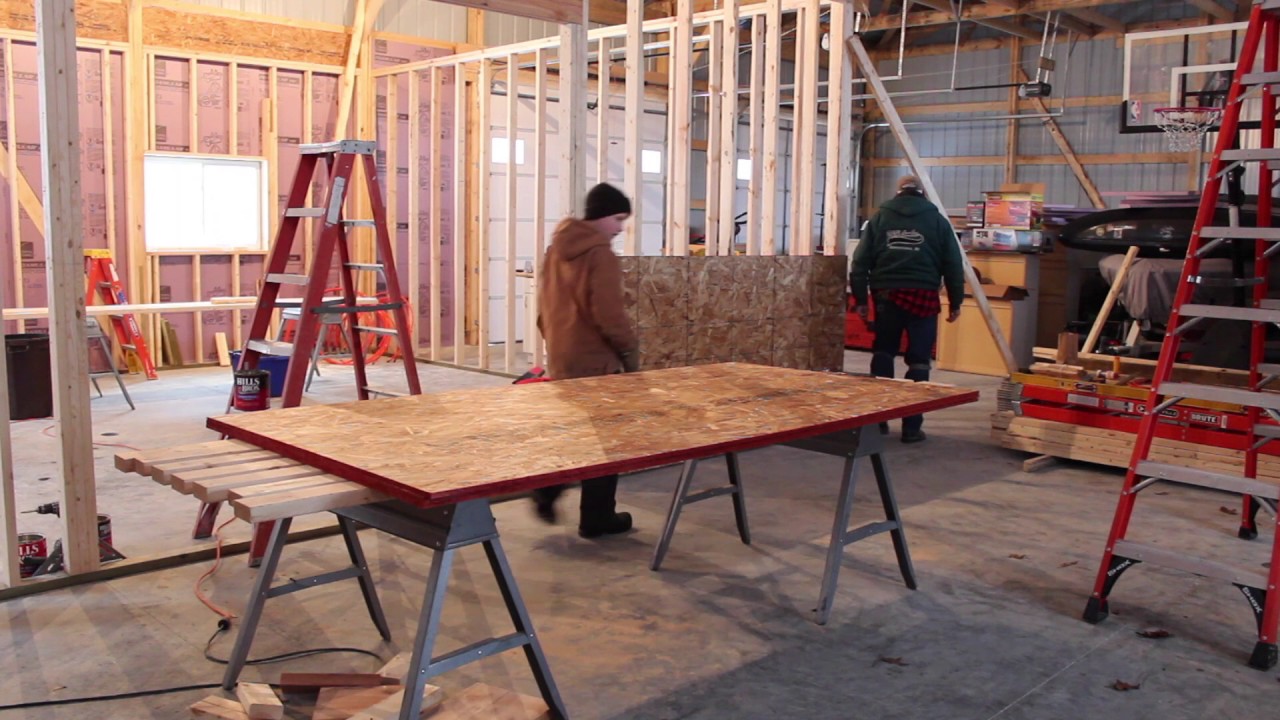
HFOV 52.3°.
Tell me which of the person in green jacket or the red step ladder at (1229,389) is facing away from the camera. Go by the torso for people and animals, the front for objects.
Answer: the person in green jacket

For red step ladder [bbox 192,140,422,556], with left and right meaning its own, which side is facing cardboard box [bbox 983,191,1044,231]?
back

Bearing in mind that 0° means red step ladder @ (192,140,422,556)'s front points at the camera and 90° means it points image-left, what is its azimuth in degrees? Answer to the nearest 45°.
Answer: approximately 45°

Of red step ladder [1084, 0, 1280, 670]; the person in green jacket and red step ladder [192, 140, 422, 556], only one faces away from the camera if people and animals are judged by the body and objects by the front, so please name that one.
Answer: the person in green jacket

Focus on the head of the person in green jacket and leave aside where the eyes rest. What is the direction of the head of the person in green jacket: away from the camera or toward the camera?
away from the camera

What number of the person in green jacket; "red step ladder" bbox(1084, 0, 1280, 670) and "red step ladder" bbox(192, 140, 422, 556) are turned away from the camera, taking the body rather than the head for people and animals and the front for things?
1

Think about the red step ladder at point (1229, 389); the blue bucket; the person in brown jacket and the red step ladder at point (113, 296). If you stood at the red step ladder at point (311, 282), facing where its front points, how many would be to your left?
2

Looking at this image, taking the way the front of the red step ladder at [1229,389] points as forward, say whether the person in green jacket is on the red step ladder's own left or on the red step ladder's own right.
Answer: on the red step ladder's own right

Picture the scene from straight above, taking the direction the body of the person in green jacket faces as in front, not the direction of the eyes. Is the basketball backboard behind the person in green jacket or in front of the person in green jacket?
in front

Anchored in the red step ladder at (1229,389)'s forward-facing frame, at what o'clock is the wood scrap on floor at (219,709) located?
The wood scrap on floor is roughly at 12 o'clock from the red step ladder.

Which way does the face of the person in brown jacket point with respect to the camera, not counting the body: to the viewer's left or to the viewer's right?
to the viewer's right

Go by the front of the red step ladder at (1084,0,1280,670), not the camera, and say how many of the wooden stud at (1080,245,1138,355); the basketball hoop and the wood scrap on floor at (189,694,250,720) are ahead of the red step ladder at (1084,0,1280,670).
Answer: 1

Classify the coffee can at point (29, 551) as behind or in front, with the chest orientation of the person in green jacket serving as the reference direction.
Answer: behind

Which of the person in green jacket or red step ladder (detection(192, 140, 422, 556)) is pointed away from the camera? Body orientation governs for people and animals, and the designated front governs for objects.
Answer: the person in green jacket

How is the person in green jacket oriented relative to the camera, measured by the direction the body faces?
away from the camera

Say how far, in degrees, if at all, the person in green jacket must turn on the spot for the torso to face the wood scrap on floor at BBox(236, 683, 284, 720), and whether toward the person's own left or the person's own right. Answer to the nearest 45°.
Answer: approximately 180°
